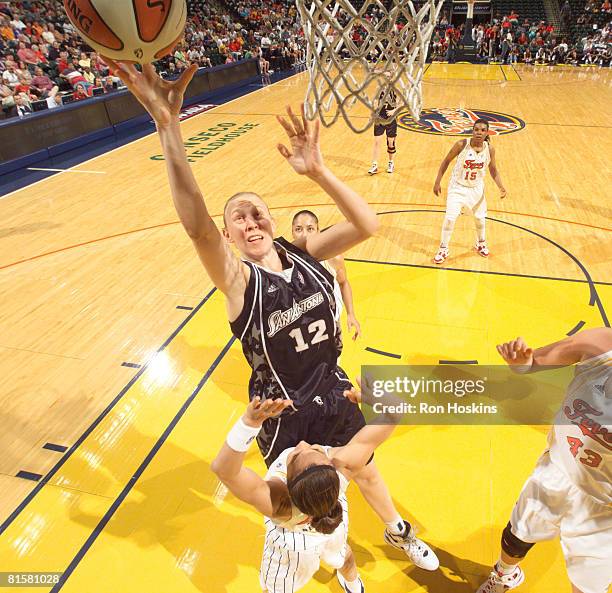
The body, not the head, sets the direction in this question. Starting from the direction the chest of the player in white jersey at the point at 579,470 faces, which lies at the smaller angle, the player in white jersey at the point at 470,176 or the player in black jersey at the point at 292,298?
the player in black jersey

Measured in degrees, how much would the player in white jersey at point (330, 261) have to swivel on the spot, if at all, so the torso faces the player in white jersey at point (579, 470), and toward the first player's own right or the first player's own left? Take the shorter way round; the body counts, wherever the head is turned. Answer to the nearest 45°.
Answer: approximately 45° to the first player's own left

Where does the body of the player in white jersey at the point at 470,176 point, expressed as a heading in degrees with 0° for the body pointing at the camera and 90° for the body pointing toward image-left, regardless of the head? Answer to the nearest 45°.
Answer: approximately 0°

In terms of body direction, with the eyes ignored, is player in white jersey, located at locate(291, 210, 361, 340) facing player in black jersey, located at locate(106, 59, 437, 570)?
yes

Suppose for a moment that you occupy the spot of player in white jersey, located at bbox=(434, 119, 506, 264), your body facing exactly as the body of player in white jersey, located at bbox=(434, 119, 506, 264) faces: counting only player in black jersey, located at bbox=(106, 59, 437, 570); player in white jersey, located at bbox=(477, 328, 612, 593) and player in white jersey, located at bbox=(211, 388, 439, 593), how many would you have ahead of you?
3

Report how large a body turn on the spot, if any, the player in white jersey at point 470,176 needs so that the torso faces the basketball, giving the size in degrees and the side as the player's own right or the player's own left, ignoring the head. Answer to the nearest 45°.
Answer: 0° — they already face it

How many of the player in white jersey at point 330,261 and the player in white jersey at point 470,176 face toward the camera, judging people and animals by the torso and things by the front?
2

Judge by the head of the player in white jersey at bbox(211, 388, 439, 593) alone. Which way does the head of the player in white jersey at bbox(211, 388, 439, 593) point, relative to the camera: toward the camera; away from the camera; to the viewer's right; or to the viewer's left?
away from the camera

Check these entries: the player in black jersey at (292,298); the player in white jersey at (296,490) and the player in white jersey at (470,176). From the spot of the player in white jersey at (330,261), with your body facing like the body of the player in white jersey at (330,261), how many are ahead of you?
2
